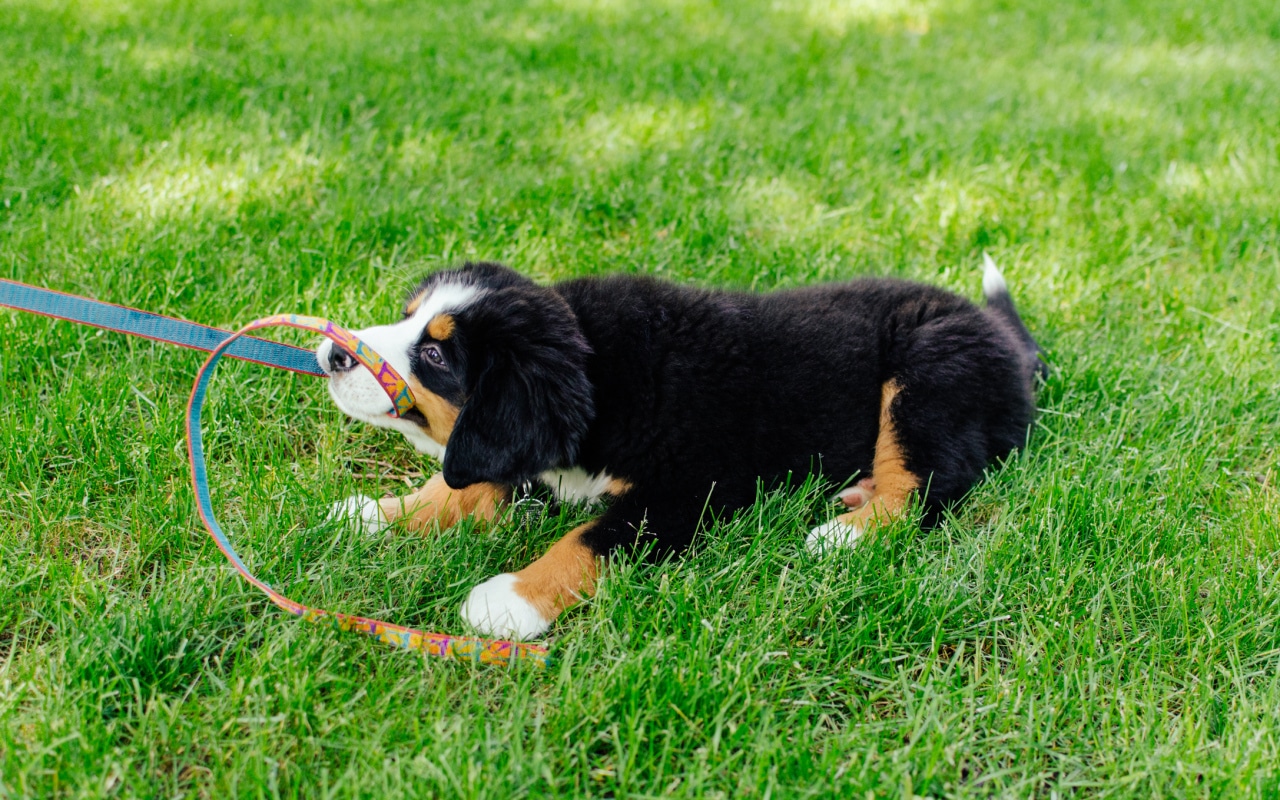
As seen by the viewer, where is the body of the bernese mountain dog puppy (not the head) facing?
to the viewer's left

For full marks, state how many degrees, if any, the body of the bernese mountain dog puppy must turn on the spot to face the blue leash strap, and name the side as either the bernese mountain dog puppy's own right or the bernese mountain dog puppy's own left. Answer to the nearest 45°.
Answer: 0° — it already faces it
